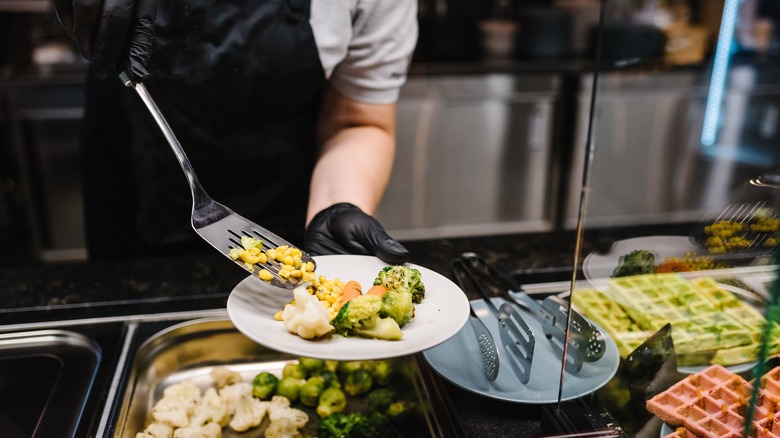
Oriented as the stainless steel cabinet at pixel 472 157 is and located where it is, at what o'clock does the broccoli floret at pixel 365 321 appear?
The broccoli floret is roughly at 12 o'clock from the stainless steel cabinet.

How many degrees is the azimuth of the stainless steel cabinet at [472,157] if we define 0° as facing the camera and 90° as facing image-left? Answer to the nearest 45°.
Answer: approximately 0°

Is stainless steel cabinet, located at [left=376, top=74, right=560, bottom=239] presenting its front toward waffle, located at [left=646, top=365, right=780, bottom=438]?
yes

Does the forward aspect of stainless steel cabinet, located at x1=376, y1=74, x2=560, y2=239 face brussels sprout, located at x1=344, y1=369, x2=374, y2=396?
yes

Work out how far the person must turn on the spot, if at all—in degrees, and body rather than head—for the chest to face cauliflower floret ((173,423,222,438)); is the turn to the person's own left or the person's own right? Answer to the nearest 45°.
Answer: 0° — they already face it

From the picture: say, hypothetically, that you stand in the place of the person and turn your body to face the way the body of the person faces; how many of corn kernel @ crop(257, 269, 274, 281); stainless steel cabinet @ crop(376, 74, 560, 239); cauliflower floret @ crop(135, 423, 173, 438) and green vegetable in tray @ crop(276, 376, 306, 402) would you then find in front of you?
3

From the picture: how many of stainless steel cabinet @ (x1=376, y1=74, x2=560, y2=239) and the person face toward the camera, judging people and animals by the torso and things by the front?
2

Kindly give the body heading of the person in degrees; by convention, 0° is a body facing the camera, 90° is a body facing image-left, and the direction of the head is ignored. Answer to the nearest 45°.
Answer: approximately 0°

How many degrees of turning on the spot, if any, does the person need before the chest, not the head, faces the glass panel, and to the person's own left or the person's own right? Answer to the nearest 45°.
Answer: approximately 45° to the person's own left

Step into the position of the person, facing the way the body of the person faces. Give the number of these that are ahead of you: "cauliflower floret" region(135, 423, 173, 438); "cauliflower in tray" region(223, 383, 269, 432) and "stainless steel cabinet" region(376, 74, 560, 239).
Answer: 2

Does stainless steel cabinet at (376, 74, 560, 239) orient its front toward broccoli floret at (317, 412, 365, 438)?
yes
